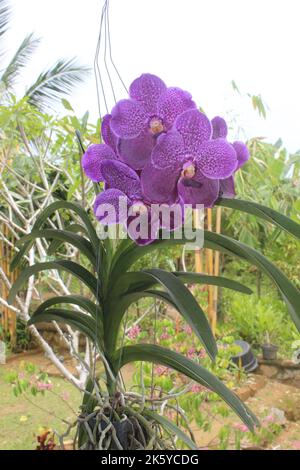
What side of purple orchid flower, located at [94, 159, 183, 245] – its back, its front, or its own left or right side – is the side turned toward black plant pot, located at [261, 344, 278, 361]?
back

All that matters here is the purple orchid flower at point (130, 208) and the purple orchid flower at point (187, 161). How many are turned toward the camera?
2

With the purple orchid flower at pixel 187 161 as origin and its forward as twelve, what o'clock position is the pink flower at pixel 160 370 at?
The pink flower is roughly at 6 o'clock from the purple orchid flower.

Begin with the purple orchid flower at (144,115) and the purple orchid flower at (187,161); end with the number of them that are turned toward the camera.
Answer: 2

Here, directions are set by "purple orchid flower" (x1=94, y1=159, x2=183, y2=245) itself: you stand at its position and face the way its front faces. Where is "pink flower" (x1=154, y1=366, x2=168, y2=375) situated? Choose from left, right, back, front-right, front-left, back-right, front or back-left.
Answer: back

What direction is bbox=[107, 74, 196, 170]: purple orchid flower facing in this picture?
toward the camera

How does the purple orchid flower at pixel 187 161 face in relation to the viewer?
toward the camera

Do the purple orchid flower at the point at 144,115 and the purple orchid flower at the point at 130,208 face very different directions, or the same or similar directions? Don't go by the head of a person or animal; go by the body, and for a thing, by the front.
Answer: same or similar directions

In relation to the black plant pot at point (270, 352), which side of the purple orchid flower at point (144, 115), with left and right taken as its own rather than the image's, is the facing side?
back

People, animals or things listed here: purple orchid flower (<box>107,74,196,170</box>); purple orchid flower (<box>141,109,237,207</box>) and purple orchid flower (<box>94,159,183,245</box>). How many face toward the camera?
3

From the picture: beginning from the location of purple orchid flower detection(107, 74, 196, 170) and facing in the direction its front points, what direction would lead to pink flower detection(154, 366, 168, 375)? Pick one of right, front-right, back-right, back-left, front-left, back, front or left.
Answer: back

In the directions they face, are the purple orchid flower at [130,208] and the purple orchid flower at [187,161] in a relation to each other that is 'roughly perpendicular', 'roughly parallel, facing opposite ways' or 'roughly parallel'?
roughly parallel
